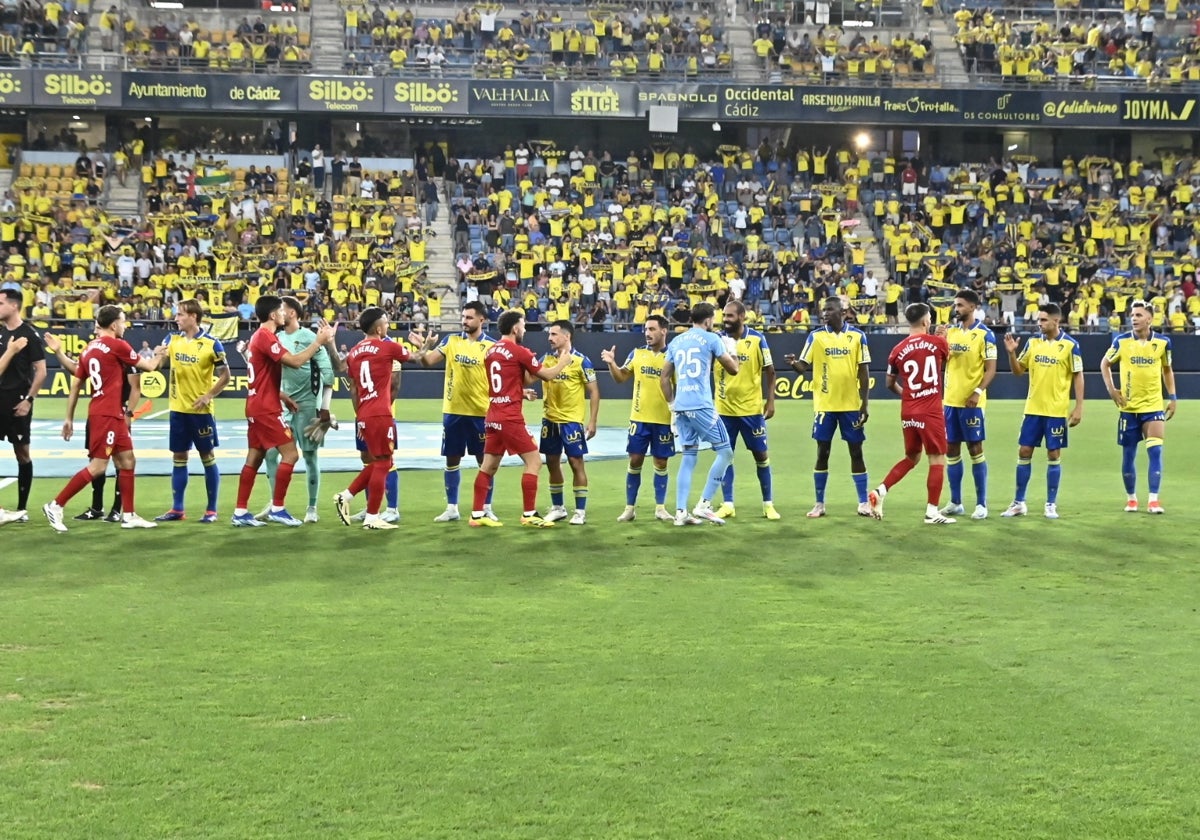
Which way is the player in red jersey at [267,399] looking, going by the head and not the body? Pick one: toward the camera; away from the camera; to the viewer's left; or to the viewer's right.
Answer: to the viewer's right

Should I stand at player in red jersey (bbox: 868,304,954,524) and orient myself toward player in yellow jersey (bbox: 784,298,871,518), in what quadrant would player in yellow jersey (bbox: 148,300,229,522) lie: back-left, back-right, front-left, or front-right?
front-left

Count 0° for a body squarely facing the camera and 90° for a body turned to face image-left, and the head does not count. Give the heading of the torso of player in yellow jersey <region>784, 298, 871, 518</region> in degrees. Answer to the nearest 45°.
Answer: approximately 0°

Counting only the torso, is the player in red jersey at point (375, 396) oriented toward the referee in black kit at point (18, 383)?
no

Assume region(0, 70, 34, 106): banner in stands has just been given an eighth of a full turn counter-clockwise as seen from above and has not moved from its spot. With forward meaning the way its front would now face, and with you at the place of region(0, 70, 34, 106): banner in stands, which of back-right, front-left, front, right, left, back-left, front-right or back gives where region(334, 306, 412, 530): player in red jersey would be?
front-right

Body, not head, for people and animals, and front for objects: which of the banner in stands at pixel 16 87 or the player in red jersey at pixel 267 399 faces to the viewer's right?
the player in red jersey

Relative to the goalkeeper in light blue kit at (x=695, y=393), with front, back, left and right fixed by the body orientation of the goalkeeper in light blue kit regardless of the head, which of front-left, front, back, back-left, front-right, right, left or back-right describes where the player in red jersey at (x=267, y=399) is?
back-left

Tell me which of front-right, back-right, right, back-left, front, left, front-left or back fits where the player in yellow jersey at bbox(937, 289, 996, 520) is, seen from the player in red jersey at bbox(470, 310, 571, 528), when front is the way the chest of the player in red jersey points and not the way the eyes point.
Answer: front-right

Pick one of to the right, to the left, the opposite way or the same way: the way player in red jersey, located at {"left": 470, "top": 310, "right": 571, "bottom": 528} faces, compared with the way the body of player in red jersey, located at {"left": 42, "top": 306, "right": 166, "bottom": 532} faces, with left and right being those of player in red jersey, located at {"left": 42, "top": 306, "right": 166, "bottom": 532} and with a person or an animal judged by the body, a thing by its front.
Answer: the same way

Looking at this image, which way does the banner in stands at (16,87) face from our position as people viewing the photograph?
facing the viewer

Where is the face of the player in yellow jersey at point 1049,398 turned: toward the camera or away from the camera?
toward the camera

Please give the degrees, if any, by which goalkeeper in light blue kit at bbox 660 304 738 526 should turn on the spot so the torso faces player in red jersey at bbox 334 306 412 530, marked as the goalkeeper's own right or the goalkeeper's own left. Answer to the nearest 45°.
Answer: approximately 135° to the goalkeeper's own left

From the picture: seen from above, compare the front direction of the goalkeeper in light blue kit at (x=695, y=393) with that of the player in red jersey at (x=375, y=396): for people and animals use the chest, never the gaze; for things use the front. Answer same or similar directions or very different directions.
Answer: same or similar directions

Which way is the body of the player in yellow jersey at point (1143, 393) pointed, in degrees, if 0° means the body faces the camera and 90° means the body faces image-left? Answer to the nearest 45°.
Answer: approximately 0°

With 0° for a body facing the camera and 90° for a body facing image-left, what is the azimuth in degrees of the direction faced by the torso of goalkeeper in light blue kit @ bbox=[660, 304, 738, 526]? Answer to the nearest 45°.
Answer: approximately 225°
